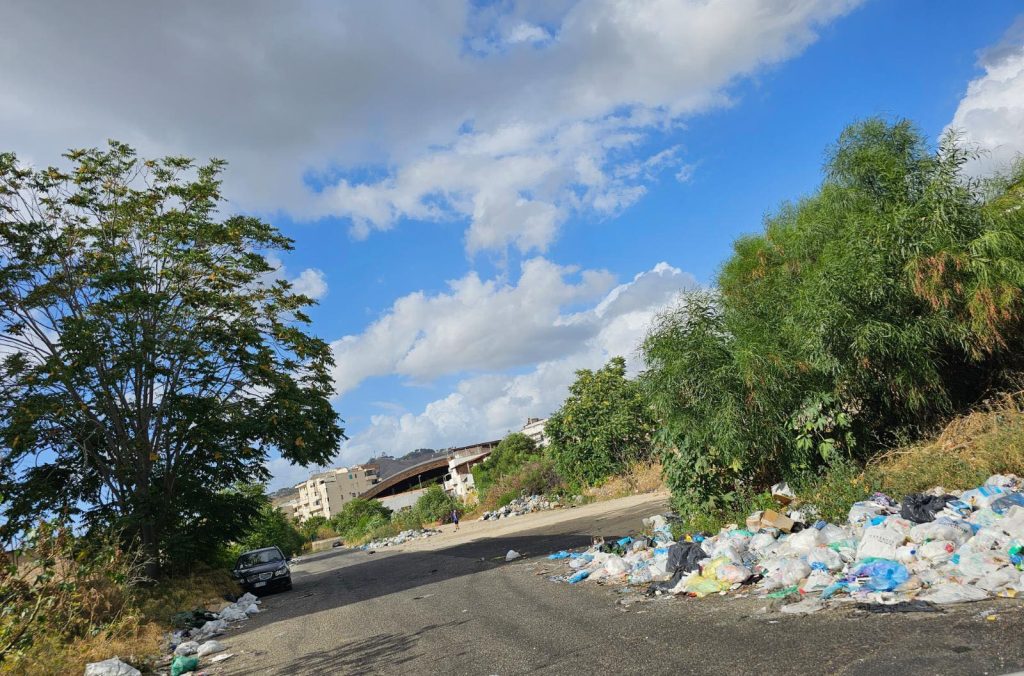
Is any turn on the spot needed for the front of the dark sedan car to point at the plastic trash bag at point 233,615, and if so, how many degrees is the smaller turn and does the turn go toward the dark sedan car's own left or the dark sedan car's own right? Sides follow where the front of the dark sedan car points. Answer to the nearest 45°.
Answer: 0° — it already faces it

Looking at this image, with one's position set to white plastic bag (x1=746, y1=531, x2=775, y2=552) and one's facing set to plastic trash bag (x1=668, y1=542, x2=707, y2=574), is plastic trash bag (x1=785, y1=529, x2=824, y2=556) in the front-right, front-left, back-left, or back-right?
back-left

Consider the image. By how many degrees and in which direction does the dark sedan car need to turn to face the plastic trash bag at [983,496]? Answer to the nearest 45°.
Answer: approximately 45° to its left

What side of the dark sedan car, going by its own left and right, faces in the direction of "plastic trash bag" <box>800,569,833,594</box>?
front

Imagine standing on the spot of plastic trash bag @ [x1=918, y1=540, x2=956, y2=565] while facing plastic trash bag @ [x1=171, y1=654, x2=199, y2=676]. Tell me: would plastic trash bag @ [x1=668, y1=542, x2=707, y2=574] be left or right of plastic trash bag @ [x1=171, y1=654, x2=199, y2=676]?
right

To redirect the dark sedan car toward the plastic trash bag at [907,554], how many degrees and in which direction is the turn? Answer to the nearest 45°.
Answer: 0° — it already faces it

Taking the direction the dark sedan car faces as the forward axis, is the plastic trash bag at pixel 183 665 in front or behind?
in front

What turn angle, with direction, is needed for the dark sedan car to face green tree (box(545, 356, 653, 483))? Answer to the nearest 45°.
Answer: approximately 135° to its left

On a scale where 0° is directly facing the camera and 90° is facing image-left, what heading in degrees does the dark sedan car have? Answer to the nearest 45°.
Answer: approximately 0°

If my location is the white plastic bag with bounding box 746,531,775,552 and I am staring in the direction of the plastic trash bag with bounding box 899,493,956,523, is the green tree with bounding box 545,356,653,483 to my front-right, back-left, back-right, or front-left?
back-left

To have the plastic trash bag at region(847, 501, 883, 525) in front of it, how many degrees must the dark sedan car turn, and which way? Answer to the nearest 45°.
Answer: approximately 45° to its left
